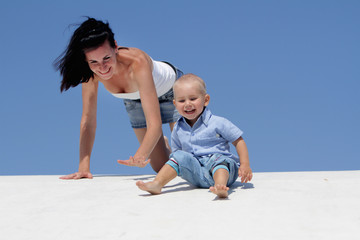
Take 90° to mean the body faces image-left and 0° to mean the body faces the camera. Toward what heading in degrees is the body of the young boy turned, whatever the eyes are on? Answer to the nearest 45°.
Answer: approximately 45°

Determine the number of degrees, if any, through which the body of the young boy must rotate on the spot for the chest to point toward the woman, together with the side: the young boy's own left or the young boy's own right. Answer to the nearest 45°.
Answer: approximately 90° to the young boy's own right
